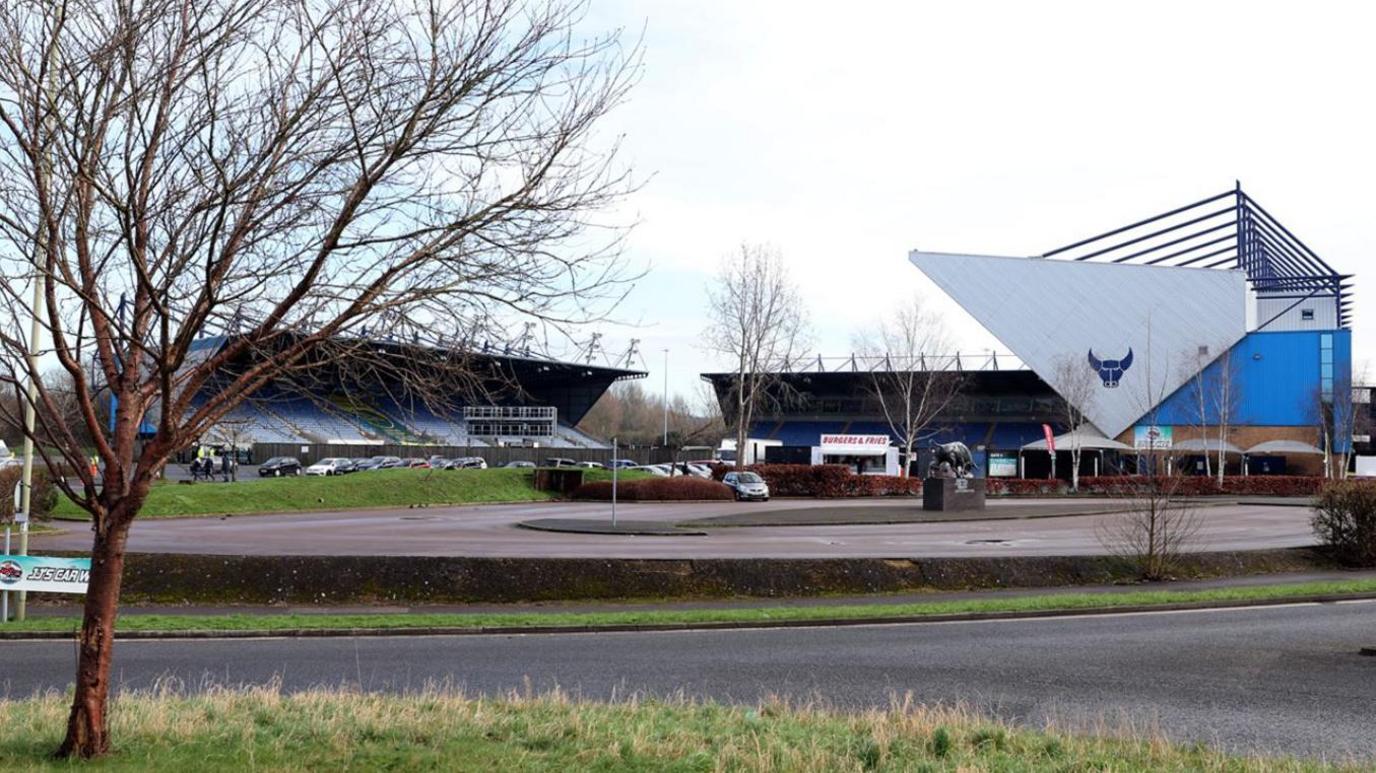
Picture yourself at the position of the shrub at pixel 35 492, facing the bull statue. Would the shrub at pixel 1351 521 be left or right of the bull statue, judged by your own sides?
right
